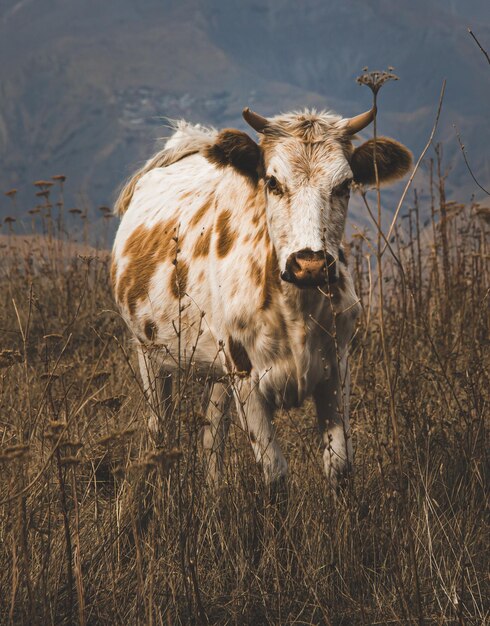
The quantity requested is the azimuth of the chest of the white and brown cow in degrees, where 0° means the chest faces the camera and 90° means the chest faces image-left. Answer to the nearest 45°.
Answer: approximately 315°

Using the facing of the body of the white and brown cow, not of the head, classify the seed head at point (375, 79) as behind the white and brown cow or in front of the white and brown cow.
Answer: in front
